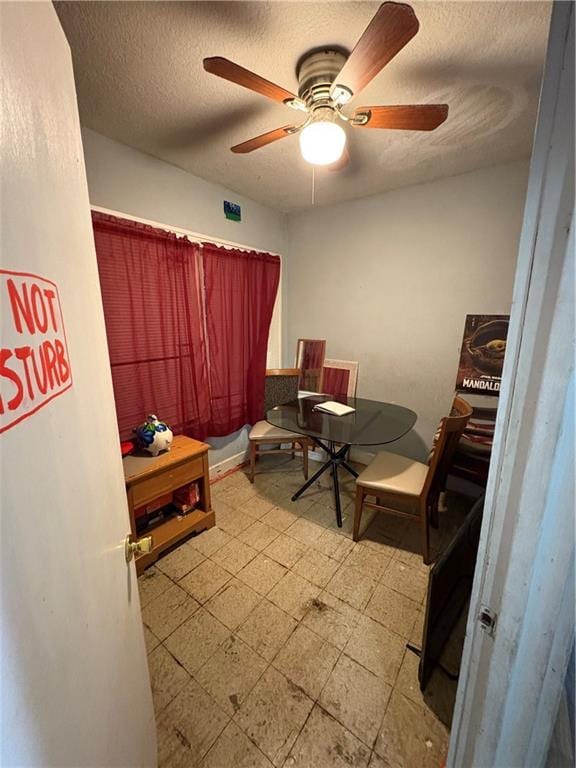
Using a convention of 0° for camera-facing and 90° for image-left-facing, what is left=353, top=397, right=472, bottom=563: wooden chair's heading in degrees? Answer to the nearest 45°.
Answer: approximately 135°

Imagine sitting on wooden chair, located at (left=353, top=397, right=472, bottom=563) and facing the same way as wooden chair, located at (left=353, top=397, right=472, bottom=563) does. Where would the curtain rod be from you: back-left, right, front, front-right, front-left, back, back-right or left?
front-left

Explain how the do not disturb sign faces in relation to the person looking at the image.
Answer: facing the viewer and to the right of the viewer

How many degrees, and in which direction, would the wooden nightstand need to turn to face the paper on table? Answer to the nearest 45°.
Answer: approximately 45° to its left

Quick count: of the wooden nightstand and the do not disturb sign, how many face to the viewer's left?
0

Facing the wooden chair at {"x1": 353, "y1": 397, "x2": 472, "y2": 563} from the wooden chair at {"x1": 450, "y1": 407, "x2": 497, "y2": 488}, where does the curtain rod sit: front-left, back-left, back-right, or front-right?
front-right

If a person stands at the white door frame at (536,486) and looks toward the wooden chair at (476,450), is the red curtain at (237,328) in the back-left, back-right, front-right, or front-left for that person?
front-left

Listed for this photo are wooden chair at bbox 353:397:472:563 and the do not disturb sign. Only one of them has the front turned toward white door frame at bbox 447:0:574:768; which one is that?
the do not disturb sign

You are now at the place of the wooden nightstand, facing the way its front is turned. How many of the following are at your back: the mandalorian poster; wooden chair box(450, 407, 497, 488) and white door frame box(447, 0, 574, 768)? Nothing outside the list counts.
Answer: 0

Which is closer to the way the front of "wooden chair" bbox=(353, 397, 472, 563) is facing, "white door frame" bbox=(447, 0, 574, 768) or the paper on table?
the paper on table

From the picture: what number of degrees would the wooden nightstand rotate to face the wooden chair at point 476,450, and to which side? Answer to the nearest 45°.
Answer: approximately 45° to its left

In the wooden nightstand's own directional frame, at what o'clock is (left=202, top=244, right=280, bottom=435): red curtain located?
The red curtain is roughly at 9 o'clock from the wooden nightstand.

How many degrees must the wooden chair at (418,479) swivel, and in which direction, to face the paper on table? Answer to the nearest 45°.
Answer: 0° — it already faces it

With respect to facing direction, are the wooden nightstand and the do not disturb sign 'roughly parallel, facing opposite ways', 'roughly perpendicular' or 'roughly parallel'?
roughly parallel

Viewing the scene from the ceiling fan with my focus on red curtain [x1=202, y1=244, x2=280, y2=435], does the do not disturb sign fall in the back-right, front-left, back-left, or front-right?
back-left
